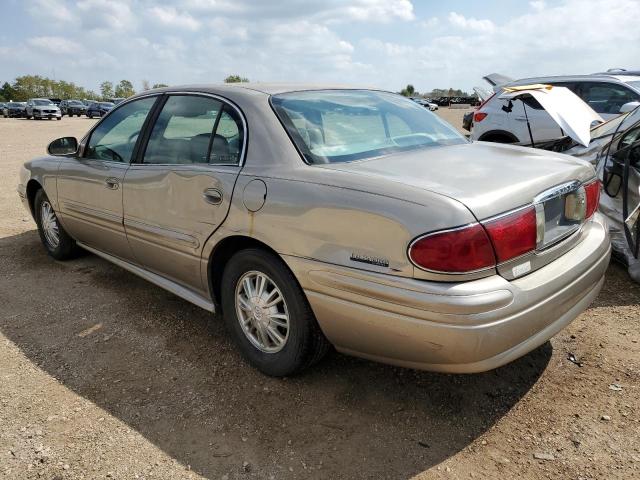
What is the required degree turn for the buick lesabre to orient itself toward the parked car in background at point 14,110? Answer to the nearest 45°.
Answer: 0° — it already faces it

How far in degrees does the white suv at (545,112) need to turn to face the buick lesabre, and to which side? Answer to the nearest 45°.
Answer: approximately 90° to its right

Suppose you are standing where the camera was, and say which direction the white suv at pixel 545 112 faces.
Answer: facing to the right of the viewer

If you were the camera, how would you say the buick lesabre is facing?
facing away from the viewer and to the left of the viewer

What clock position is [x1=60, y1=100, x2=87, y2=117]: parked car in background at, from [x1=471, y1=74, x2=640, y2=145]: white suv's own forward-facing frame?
The parked car in background is roughly at 7 o'clock from the white suv.

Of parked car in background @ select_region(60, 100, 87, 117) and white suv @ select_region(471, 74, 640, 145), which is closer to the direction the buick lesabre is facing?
the parked car in background

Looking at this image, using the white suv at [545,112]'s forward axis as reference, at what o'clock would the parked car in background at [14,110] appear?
The parked car in background is roughly at 7 o'clock from the white suv.

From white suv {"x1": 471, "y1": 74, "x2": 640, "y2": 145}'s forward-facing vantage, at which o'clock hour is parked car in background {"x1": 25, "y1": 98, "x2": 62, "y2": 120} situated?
The parked car in background is roughly at 7 o'clock from the white suv.

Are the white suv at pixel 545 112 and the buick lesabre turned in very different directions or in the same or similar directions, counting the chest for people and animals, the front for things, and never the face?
very different directions

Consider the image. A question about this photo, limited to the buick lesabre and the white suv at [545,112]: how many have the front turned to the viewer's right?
1

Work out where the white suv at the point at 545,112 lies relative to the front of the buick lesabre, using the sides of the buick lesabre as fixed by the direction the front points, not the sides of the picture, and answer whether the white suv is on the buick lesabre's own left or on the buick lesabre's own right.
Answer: on the buick lesabre's own right

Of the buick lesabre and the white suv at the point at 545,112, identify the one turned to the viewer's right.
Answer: the white suv

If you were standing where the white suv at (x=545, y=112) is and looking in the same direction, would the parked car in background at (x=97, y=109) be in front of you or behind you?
behind

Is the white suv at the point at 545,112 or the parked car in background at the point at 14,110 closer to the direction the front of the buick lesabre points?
the parked car in background
